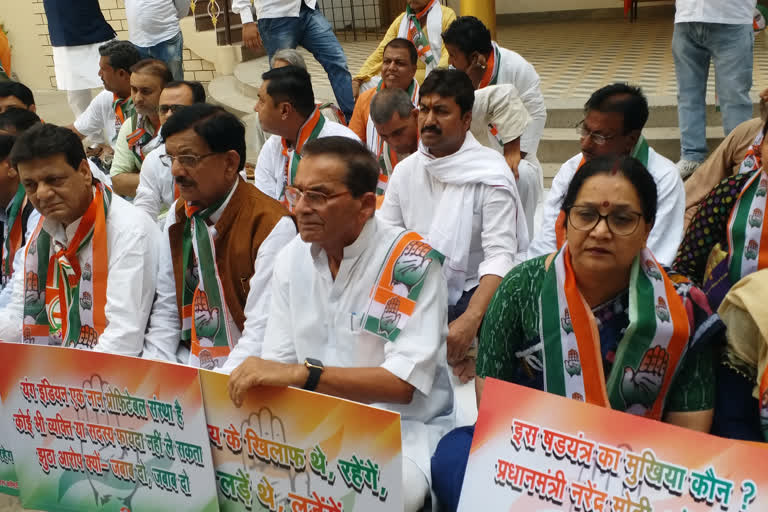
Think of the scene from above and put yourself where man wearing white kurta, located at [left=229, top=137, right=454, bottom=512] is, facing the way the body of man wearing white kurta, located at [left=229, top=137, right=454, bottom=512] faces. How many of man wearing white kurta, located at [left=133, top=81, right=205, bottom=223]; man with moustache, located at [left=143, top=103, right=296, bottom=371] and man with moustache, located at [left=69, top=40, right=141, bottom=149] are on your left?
0

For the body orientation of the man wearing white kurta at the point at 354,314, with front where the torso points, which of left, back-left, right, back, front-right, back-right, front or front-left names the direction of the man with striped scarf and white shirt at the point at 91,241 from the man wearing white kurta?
right

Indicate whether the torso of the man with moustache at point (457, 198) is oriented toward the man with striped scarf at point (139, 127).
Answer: no

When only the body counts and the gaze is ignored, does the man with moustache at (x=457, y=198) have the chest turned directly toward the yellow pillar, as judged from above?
no

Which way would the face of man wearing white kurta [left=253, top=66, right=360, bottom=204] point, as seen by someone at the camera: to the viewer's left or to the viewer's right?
to the viewer's left

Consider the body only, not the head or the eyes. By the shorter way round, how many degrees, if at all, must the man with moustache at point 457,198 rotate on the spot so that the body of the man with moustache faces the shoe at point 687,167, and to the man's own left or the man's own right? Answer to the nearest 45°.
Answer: approximately 180°

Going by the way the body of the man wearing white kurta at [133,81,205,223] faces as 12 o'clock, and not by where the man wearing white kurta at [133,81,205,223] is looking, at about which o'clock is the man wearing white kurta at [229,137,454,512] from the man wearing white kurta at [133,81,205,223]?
the man wearing white kurta at [229,137,454,512] is roughly at 10 o'clock from the man wearing white kurta at [133,81,205,223].

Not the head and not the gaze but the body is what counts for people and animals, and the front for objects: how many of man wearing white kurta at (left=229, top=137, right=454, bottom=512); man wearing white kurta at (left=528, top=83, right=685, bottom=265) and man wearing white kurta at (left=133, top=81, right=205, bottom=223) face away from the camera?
0

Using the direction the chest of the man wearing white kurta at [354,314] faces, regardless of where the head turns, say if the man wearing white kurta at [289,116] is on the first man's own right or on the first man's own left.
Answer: on the first man's own right

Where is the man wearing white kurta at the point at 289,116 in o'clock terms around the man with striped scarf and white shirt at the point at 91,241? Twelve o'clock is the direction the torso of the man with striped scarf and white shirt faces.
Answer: The man wearing white kurta is roughly at 6 o'clock from the man with striped scarf and white shirt.

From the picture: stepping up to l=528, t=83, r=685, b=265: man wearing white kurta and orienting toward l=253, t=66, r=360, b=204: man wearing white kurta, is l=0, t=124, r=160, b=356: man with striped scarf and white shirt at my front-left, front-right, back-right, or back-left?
front-left

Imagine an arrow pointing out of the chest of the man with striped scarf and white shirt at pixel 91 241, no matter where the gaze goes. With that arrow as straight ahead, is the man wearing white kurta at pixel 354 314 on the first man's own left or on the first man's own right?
on the first man's own left

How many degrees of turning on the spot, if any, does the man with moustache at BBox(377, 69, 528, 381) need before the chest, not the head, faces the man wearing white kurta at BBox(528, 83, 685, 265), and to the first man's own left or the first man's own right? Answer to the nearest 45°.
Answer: approximately 135° to the first man's own left

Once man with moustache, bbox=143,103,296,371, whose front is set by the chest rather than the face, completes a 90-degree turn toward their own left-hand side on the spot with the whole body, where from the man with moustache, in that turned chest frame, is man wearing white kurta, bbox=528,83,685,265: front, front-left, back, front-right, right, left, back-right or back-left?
front-left

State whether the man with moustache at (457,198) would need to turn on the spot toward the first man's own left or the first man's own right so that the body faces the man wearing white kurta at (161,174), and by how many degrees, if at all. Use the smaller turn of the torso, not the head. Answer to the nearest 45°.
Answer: approximately 90° to the first man's own right

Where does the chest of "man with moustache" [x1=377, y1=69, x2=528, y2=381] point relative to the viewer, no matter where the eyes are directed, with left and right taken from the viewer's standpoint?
facing the viewer and to the left of the viewer

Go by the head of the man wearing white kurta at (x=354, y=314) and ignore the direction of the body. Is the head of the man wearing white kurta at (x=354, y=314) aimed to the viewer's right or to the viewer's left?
to the viewer's left
